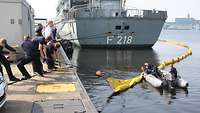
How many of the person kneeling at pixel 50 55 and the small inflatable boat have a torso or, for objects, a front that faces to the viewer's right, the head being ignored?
1

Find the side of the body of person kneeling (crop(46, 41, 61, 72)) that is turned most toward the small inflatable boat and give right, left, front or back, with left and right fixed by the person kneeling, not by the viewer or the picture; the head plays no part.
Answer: front

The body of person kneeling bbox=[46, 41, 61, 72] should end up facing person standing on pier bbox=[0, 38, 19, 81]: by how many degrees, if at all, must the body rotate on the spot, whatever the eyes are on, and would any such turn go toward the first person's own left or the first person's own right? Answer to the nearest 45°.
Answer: approximately 135° to the first person's own right

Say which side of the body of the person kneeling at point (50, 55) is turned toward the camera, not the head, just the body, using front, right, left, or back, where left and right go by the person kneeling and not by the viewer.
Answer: right

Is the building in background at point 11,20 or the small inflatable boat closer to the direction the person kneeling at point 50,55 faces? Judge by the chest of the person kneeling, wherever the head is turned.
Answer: the small inflatable boat

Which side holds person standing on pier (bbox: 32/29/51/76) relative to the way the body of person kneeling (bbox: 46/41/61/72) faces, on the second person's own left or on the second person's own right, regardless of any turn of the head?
on the second person's own right

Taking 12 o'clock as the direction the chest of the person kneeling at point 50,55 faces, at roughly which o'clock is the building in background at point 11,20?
The building in background is roughly at 8 o'clock from the person kneeling.

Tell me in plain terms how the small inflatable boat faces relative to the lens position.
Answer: facing away from the viewer and to the left of the viewer
